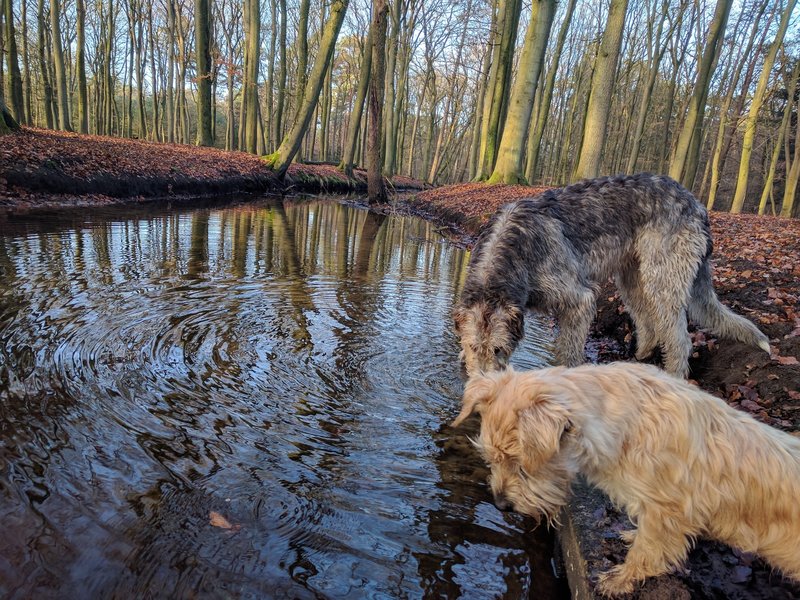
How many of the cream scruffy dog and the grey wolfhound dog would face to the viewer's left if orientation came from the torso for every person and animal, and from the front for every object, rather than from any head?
2

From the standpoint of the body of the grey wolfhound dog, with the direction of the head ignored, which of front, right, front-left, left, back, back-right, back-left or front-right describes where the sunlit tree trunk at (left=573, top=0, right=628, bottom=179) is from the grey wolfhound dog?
right

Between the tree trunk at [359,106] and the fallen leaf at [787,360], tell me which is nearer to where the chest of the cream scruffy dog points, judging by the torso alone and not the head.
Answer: the tree trunk

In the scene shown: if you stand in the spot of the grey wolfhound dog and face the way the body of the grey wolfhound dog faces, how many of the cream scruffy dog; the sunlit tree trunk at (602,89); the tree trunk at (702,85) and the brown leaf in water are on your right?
2

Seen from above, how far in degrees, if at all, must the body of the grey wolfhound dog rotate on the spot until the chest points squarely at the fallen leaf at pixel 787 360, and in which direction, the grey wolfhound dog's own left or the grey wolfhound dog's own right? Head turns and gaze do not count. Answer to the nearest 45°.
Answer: approximately 180°

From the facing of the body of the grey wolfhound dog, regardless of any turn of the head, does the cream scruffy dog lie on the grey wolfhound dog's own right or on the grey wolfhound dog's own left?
on the grey wolfhound dog's own left

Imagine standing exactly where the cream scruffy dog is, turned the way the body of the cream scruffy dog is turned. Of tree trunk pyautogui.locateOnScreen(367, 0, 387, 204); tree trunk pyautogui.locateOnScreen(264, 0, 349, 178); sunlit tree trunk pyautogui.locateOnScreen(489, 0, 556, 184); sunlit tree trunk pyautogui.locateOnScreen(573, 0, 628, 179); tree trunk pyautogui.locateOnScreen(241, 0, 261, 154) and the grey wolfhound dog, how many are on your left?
0

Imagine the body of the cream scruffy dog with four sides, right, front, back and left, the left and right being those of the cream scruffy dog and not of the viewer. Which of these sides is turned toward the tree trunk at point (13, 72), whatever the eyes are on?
front

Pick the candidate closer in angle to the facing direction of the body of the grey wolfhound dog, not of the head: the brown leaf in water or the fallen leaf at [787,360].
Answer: the brown leaf in water

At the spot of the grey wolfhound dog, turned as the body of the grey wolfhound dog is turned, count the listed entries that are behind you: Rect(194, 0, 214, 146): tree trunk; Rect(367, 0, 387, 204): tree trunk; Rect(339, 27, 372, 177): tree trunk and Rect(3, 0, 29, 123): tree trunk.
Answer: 0

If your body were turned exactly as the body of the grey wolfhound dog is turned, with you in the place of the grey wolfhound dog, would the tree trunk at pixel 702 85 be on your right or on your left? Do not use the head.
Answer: on your right

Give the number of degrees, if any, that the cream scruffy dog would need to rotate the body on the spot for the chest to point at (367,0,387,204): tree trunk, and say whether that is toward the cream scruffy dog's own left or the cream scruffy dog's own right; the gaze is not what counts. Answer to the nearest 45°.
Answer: approximately 45° to the cream scruffy dog's own right

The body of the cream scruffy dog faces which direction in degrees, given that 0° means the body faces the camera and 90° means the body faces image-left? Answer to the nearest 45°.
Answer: approximately 90°

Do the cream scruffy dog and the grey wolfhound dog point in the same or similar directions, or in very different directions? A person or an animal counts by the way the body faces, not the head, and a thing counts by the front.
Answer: same or similar directions

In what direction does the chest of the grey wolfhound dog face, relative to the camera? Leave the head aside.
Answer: to the viewer's left

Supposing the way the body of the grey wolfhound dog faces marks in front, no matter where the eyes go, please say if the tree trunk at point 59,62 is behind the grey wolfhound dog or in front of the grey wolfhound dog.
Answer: in front

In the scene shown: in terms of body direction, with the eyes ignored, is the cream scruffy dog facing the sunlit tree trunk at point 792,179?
no

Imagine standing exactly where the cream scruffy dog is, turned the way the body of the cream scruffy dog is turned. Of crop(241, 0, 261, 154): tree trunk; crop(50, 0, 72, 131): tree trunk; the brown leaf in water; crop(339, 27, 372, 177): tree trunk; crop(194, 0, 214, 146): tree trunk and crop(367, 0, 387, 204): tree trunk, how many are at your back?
0

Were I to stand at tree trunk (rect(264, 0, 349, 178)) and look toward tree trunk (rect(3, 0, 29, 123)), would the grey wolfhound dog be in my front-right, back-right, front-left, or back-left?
back-left
